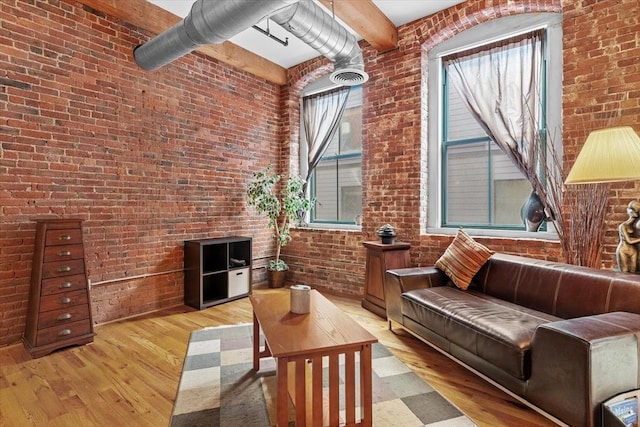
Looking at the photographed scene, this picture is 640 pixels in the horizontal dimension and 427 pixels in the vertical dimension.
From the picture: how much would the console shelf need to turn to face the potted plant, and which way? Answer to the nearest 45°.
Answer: approximately 90° to its left

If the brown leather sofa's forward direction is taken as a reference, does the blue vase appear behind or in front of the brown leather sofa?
behind

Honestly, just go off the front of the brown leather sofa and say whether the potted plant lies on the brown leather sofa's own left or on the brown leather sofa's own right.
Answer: on the brown leather sofa's own right

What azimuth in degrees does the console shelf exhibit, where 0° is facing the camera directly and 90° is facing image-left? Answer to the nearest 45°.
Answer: approximately 315°

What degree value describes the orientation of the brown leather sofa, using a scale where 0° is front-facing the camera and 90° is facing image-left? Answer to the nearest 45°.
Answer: approximately 45°

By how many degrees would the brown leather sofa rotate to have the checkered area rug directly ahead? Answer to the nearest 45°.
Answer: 0° — it already faces it
